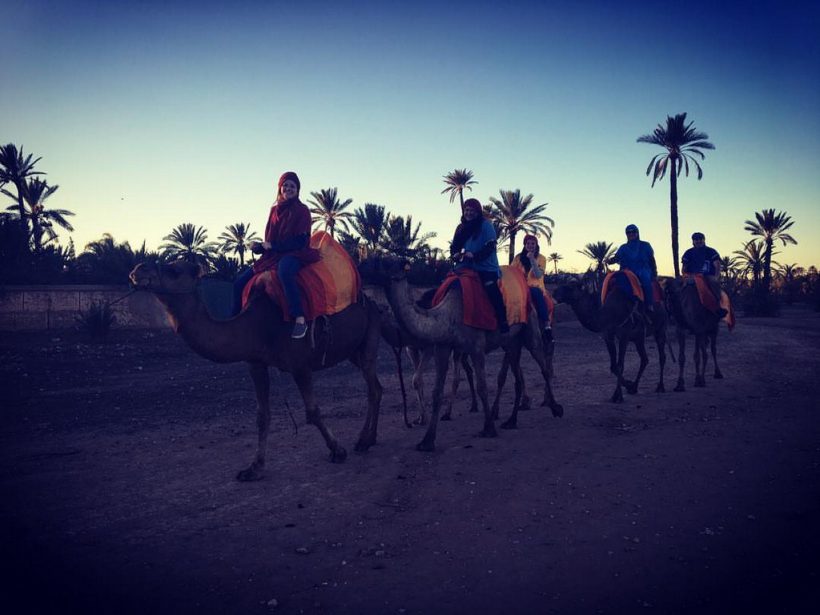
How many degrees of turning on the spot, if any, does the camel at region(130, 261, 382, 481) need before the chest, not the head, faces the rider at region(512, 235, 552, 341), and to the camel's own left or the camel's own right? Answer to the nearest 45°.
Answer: approximately 135° to the camel's own right

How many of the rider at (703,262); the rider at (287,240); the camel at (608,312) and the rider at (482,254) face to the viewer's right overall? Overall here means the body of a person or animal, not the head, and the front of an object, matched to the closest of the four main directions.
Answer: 0

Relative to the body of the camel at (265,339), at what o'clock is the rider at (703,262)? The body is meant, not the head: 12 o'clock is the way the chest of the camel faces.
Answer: The rider is roughly at 5 o'clock from the camel.

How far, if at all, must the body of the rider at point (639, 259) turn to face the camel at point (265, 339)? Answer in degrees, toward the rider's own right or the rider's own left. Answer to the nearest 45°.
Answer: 0° — they already face it

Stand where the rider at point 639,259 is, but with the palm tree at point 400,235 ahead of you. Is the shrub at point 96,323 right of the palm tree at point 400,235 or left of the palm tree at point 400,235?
left

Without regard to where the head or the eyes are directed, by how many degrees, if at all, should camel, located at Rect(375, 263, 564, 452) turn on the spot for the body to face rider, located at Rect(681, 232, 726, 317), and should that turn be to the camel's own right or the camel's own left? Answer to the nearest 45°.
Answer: approximately 180°

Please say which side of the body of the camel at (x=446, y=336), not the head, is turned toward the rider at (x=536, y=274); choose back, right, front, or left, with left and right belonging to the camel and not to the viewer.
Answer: back

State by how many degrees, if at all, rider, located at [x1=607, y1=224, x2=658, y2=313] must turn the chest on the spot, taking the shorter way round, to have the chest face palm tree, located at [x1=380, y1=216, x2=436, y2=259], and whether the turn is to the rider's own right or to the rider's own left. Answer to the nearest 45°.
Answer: approximately 90° to the rider's own right

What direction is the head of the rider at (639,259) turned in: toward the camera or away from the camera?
toward the camera

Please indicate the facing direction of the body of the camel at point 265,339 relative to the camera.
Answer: to the viewer's left

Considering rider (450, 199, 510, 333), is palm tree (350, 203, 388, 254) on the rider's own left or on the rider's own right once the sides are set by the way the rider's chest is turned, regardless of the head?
on the rider's own right

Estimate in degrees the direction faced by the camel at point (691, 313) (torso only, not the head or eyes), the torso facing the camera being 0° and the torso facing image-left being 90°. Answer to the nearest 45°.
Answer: approximately 45°

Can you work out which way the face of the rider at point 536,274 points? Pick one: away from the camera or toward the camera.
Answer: toward the camera
